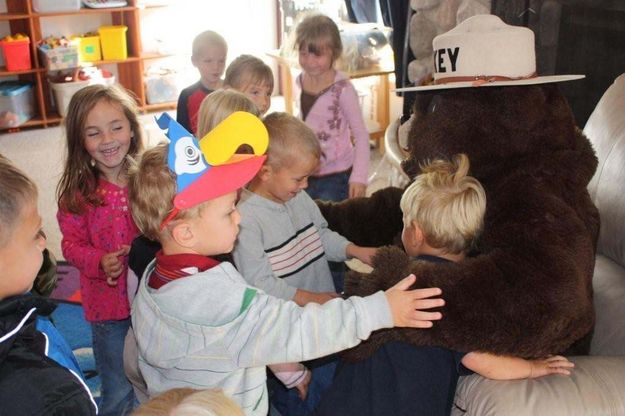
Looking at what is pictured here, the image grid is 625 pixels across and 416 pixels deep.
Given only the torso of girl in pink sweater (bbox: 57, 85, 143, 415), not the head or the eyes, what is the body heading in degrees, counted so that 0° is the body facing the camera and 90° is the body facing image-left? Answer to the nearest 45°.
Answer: approximately 315°

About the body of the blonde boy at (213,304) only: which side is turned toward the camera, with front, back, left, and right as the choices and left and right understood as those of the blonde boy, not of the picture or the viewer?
right

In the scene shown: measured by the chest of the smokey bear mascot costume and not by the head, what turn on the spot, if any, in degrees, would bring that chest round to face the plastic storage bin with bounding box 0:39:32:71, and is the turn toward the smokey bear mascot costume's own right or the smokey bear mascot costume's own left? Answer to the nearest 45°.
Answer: approximately 45° to the smokey bear mascot costume's own right

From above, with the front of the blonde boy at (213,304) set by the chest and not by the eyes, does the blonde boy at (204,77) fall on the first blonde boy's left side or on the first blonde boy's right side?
on the first blonde boy's left side

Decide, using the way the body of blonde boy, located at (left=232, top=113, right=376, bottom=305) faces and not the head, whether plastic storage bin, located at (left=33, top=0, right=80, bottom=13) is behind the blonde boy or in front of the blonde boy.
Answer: behind

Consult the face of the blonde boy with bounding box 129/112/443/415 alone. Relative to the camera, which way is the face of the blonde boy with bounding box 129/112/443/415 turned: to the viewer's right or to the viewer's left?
to the viewer's right

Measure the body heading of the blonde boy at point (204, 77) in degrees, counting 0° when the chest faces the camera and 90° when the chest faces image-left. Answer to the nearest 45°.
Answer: approximately 315°

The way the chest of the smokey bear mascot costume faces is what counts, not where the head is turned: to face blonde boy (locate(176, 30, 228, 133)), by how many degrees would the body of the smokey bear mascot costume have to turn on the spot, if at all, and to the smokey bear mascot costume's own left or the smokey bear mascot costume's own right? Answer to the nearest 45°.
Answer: approximately 45° to the smokey bear mascot costume's own right

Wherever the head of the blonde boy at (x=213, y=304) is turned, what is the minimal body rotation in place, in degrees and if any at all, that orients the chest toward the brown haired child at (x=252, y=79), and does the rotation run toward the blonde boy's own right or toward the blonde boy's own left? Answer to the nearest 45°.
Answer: approximately 90° to the blonde boy's own left

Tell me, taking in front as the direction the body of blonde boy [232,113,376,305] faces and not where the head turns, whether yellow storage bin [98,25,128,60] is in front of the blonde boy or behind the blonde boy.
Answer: behind

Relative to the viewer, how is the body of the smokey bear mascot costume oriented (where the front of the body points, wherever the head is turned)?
to the viewer's left

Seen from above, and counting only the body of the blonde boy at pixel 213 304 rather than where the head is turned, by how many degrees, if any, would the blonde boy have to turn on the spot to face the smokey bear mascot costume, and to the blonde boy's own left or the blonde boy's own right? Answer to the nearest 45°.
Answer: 0° — they already face them

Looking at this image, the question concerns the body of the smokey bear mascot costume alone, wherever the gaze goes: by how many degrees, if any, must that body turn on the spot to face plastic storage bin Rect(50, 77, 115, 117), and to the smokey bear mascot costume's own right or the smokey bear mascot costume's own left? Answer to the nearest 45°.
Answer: approximately 45° to the smokey bear mascot costume's own right
